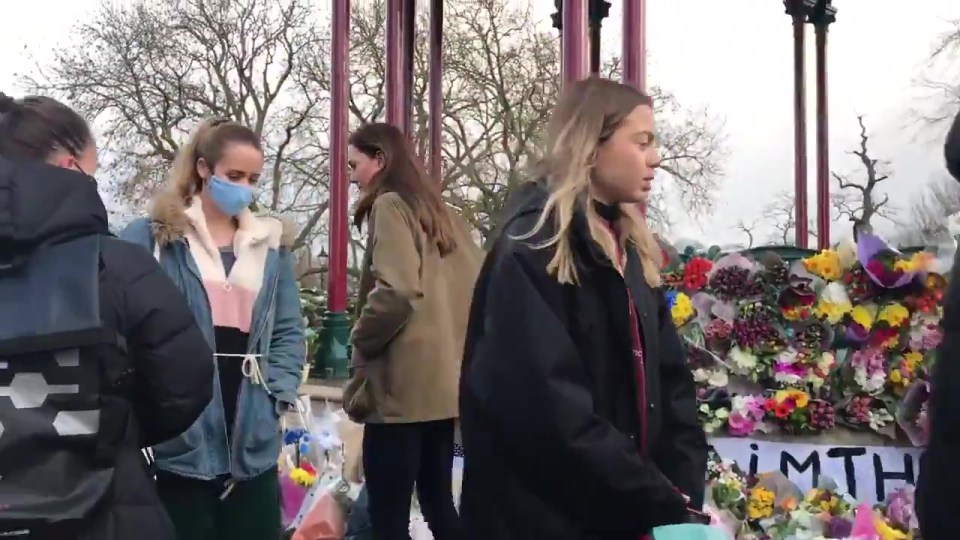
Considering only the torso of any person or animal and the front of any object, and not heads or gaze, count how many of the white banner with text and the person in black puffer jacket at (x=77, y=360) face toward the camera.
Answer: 1

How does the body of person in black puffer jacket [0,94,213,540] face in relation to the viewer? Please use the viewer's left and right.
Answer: facing away from the viewer and to the right of the viewer

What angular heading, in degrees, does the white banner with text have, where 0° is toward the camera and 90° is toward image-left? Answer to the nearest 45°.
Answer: approximately 0°

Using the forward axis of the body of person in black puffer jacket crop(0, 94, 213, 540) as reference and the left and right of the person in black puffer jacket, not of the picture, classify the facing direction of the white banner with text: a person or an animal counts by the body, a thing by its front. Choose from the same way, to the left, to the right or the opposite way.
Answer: the opposite way

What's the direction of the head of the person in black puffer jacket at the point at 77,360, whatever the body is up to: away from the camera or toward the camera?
away from the camera
